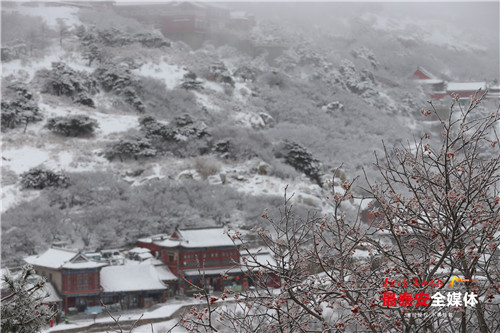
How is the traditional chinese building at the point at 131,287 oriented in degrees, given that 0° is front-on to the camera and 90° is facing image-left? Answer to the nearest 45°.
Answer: approximately 0°

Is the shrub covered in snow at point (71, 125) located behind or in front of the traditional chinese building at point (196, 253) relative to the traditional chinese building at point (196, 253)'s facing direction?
behind

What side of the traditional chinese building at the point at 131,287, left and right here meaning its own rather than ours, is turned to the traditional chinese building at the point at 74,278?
right

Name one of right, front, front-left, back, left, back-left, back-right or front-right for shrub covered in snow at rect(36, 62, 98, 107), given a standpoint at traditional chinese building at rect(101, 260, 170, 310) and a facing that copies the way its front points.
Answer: back

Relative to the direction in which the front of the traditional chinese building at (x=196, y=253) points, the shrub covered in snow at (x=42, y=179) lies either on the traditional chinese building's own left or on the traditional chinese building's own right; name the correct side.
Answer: on the traditional chinese building's own right

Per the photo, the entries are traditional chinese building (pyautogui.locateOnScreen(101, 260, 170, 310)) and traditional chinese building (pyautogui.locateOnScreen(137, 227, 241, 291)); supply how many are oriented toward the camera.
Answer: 2

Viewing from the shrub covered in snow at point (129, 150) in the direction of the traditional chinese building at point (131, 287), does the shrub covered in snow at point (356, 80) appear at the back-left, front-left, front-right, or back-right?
back-left

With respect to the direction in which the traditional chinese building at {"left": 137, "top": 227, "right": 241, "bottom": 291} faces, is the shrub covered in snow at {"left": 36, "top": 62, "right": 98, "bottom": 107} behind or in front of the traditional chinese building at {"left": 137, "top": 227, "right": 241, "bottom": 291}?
behind

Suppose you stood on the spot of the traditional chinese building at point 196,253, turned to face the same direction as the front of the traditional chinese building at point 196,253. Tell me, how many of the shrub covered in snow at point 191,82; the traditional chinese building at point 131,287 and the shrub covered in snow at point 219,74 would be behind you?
2

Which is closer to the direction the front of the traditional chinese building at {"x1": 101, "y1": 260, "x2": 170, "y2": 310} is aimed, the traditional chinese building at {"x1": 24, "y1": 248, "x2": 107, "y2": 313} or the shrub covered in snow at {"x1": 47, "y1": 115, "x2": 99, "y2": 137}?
the traditional chinese building

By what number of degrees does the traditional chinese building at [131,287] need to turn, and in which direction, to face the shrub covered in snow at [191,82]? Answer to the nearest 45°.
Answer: approximately 180°

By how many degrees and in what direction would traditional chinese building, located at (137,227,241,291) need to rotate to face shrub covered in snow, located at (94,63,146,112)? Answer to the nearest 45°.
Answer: approximately 180°

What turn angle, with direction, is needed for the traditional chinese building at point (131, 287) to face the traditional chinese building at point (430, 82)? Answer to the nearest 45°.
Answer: approximately 135° to its left

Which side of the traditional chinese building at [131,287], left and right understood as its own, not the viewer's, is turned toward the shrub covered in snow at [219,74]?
back
